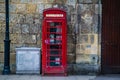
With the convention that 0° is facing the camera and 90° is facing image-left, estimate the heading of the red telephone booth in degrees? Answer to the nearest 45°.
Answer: approximately 0°
